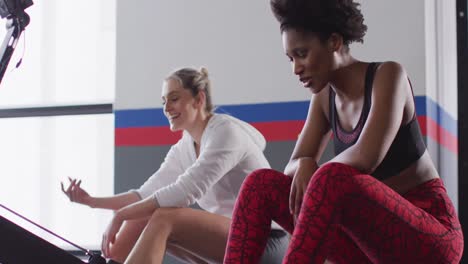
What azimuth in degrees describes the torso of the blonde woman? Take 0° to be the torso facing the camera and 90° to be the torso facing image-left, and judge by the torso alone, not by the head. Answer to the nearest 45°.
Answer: approximately 45°

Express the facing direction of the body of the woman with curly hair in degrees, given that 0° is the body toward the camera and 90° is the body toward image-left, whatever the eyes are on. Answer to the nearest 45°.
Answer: approximately 45°

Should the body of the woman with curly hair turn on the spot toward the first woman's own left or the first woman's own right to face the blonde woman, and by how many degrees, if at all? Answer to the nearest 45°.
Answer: approximately 90° to the first woman's own right

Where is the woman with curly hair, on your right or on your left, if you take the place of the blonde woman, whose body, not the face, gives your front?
on your left
